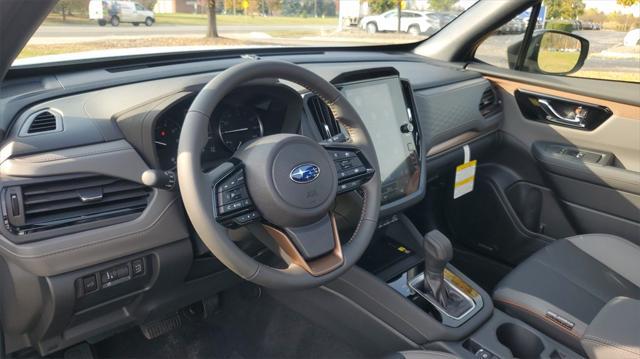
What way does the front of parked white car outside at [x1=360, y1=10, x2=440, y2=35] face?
to the viewer's left

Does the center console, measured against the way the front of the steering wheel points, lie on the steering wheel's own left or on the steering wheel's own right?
on the steering wheel's own left

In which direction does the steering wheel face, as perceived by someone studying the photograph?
facing the viewer and to the right of the viewer

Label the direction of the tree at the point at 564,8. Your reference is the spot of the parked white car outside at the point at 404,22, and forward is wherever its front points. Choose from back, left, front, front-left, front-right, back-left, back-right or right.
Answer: back

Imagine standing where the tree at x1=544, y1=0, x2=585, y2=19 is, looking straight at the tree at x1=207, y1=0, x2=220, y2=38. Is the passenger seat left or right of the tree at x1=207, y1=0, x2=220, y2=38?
left

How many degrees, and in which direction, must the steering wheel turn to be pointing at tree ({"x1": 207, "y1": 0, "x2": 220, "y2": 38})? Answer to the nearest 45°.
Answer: approximately 135° to its left

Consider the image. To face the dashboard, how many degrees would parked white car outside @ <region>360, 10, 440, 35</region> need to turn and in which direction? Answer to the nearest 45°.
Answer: approximately 45° to its left
